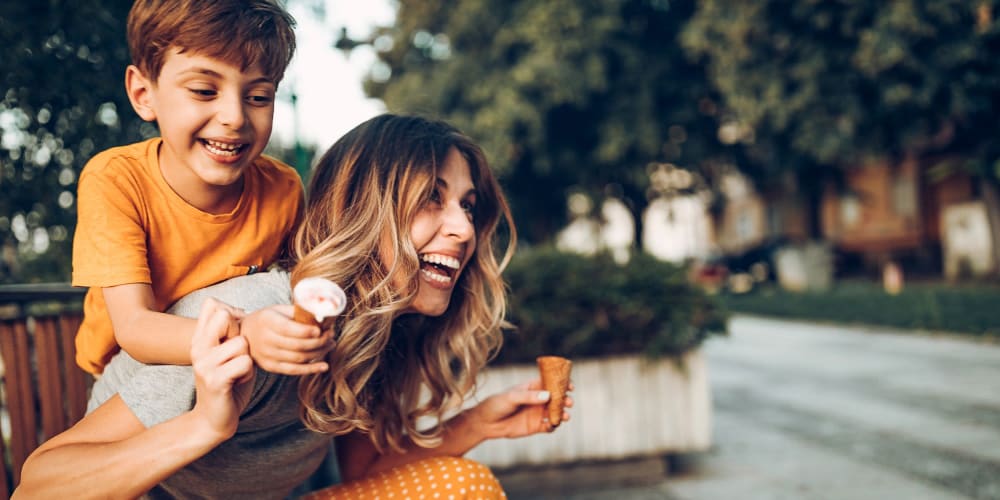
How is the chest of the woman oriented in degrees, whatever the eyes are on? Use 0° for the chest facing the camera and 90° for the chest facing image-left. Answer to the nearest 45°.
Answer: approximately 315°

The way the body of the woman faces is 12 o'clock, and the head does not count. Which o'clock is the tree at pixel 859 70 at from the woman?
The tree is roughly at 9 o'clock from the woman.

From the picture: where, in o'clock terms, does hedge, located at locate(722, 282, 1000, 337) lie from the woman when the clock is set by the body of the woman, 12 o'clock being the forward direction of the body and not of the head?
The hedge is roughly at 9 o'clock from the woman.

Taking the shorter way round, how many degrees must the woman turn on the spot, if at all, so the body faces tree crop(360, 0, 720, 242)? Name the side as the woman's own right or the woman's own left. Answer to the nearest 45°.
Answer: approximately 90° to the woman's own left

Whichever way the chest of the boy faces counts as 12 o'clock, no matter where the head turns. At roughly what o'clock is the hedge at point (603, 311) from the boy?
The hedge is roughly at 9 o'clock from the boy.

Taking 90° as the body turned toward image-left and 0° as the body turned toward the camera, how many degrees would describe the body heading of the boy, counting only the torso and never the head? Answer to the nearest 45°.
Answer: approximately 315°

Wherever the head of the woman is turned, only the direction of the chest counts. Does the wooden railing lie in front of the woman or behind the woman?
behind

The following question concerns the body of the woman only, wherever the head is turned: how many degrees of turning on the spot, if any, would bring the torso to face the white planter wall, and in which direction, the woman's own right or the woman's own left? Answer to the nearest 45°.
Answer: approximately 90° to the woman's own left

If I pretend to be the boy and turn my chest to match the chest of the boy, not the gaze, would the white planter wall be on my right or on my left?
on my left
